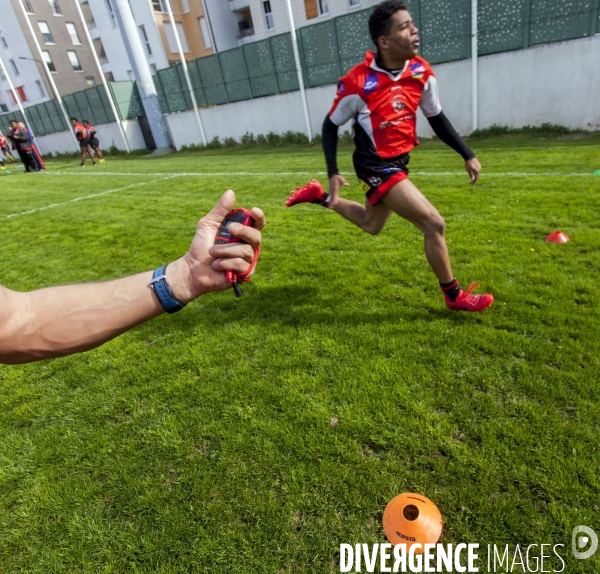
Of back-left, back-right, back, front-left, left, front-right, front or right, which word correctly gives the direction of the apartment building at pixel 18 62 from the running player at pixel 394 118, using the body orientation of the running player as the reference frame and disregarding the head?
back

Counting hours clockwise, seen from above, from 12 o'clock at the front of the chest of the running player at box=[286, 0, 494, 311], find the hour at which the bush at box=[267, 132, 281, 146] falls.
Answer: The bush is roughly at 7 o'clock from the running player.

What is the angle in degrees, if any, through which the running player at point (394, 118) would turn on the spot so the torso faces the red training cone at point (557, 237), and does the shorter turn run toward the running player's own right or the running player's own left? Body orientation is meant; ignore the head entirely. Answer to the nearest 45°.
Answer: approximately 90° to the running player's own left

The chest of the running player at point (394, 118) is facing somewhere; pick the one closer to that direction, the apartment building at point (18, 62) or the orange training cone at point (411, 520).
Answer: the orange training cone

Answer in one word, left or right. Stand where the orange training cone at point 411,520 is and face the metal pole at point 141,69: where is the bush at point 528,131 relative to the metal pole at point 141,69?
right

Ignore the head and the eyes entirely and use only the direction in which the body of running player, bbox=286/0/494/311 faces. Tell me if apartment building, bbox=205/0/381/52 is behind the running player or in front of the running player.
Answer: behind

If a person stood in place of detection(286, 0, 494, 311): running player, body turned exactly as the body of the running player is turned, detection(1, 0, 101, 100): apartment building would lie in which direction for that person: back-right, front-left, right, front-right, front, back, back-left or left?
back

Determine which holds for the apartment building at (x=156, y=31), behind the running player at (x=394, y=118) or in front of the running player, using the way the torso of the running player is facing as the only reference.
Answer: behind

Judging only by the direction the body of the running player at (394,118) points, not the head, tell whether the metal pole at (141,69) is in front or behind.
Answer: behind

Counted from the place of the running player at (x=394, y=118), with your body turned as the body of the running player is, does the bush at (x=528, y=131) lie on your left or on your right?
on your left
